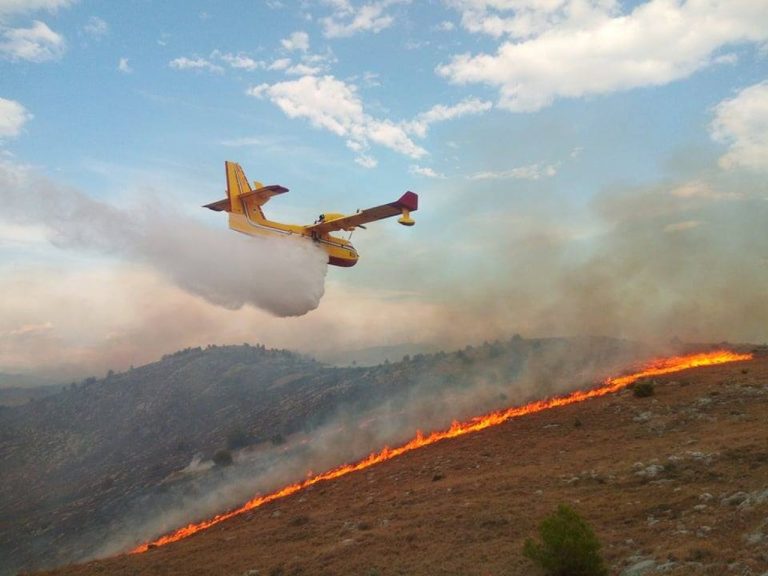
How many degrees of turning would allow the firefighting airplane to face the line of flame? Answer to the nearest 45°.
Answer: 0° — it already faces it

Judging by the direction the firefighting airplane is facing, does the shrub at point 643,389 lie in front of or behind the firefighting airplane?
in front

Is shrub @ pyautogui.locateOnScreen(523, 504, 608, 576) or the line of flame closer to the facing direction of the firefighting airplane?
the line of flame

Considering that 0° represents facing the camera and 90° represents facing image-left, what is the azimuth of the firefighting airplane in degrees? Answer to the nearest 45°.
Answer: approximately 225°
